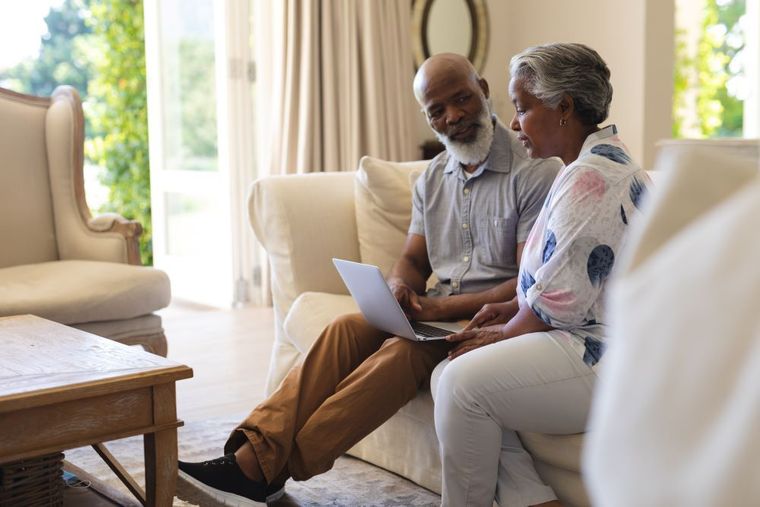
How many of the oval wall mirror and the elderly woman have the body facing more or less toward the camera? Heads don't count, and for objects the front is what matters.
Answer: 1

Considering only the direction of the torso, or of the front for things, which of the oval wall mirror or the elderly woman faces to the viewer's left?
the elderly woman

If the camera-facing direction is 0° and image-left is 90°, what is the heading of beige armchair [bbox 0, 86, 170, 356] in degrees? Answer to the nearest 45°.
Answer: approximately 315°

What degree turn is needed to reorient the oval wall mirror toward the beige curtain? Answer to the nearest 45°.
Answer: approximately 45° to its right

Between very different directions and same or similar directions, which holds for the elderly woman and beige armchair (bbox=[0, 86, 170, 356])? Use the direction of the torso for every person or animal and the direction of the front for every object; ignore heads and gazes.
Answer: very different directions

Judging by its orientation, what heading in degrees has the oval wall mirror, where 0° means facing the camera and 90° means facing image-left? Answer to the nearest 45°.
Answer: approximately 0°

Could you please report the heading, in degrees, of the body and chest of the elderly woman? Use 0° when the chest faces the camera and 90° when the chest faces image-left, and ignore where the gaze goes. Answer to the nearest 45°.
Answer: approximately 90°

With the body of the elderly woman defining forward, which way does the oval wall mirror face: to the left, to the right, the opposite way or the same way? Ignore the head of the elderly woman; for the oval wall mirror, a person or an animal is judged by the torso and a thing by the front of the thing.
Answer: to the left

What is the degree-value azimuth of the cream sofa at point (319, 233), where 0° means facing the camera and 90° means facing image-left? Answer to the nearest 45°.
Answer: approximately 45°

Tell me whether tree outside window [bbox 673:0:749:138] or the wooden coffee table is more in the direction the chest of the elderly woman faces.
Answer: the wooden coffee table

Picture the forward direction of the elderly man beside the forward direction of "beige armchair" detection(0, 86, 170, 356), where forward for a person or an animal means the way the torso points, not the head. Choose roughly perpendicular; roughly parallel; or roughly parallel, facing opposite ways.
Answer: roughly perpendicular

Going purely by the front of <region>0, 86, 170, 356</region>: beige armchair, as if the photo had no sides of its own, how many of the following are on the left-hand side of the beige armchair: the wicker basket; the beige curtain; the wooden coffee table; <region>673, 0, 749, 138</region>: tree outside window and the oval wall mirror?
3

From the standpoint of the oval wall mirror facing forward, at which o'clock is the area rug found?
The area rug is roughly at 12 o'clock from the oval wall mirror.

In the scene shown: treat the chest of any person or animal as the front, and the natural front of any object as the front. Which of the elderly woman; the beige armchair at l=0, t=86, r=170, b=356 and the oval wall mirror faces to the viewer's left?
the elderly woman
